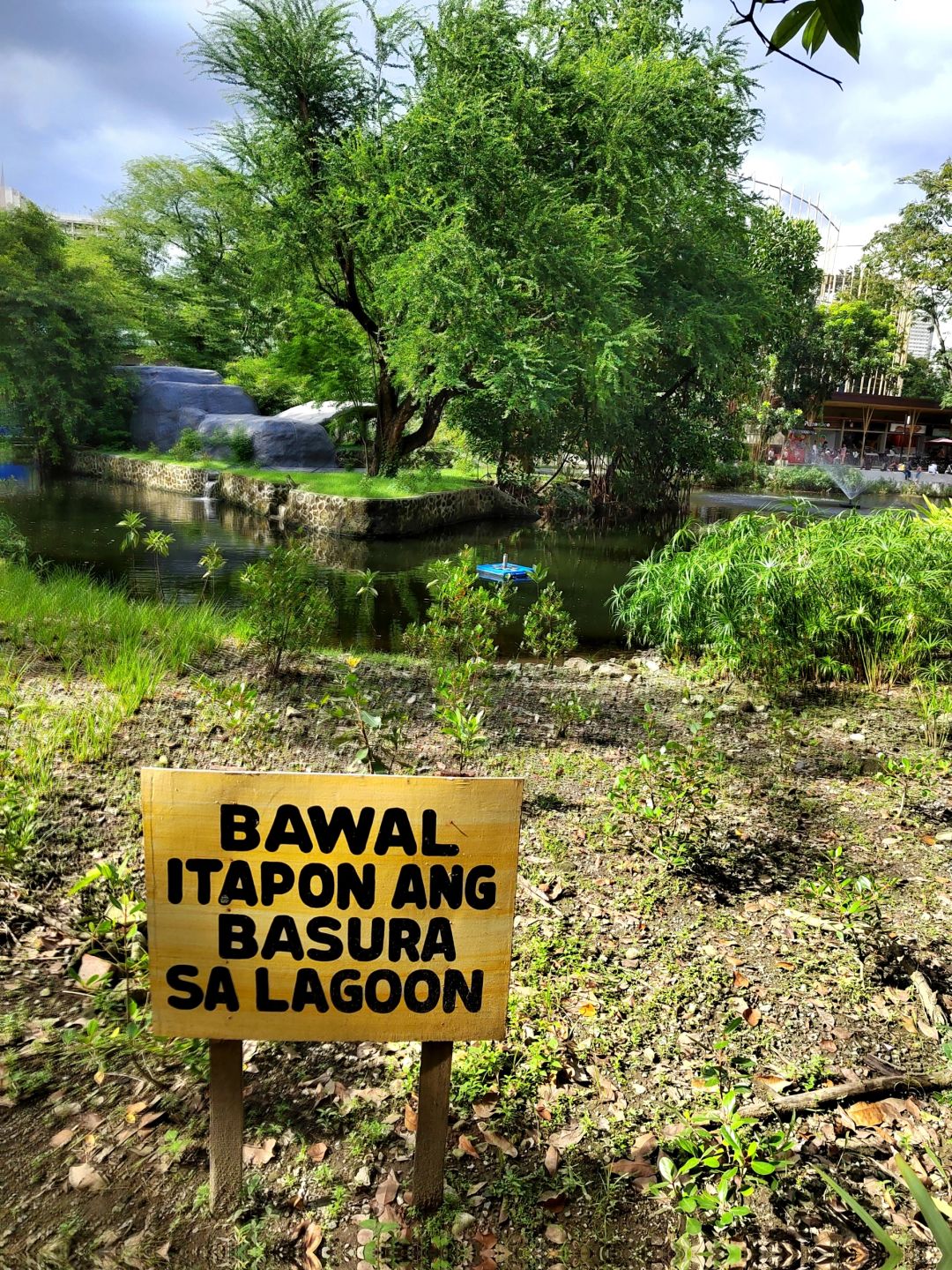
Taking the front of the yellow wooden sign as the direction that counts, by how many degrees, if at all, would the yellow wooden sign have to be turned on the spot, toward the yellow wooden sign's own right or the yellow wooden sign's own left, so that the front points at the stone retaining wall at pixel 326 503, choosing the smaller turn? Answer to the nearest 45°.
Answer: approximately 180°

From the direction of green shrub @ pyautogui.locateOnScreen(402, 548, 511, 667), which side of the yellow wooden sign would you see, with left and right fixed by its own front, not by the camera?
back

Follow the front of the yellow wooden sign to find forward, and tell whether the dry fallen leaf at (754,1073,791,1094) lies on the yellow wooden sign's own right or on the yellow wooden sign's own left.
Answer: on the yellow wooden sign's own left

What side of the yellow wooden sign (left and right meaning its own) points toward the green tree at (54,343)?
back

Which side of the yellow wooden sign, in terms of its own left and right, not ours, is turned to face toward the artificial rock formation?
back

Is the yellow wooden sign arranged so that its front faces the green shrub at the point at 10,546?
no

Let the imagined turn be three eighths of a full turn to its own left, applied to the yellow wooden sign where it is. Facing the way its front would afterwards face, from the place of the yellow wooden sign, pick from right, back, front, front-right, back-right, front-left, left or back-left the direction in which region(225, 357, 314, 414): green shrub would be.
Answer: front-left

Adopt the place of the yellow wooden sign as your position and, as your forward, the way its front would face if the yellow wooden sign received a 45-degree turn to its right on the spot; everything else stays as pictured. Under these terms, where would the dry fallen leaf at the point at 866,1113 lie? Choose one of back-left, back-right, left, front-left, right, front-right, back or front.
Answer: back-left

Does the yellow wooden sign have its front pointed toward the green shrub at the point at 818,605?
no

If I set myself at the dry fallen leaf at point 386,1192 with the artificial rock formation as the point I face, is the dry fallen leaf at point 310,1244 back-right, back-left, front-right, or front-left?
back-left

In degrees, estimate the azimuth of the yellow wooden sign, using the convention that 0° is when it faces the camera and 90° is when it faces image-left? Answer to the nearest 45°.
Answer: approximately 0°

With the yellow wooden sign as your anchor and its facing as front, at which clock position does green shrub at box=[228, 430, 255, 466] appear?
The green shrub is roughly at 6 o'clock from the yellow wooden sign.

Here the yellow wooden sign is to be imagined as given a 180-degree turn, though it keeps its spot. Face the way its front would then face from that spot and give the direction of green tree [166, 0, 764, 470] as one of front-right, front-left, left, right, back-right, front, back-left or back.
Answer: front

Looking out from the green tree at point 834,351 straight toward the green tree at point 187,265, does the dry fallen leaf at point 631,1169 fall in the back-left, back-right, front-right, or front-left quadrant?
front-left
